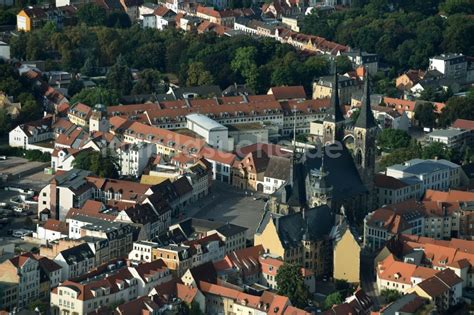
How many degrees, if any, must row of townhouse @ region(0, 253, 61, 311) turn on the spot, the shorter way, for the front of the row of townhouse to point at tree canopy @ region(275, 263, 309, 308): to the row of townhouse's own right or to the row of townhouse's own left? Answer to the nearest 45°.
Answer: approximately 45° to the row of townhouse's own left

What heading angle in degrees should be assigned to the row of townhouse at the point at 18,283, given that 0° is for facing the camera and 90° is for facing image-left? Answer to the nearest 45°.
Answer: approximately 315°
